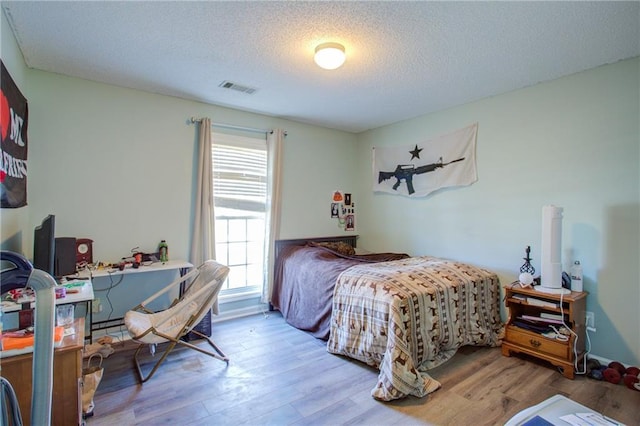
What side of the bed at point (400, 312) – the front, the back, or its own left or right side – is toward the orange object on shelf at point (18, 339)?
right

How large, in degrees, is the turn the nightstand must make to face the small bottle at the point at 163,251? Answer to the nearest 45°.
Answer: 0° — it already faces it

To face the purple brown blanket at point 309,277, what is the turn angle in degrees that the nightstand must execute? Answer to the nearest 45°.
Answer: approximately 45° to its right

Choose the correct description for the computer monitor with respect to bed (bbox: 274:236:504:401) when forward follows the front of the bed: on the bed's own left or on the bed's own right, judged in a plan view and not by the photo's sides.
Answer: on the bed's own right

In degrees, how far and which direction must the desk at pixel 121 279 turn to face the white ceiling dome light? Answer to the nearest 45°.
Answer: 0° — it already faces it

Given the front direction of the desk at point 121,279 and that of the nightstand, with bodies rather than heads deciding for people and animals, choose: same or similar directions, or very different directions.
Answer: very different directions

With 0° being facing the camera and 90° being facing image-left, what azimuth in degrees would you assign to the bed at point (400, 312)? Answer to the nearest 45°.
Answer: approximately 315°

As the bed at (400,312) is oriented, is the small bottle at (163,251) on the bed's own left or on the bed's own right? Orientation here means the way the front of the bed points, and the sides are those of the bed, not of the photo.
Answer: on the bed's own right

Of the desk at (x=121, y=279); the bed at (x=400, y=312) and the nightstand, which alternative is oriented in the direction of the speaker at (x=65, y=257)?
the nightstand

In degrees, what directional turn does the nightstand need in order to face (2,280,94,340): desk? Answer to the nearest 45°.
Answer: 0° — it already faces it

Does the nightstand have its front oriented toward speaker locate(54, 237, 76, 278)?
yes
